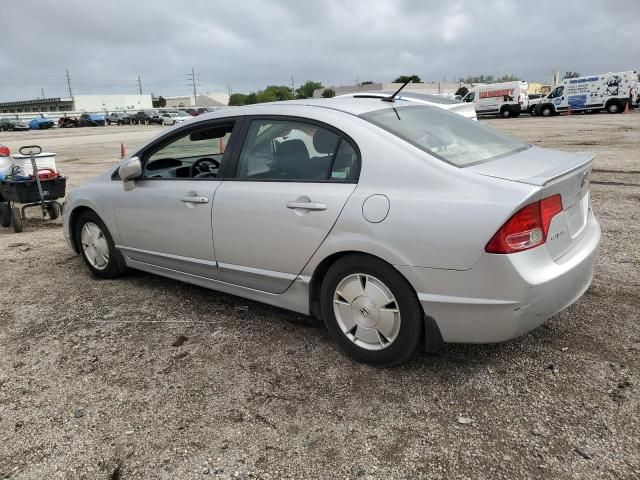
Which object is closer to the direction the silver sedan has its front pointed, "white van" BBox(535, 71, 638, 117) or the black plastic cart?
the black plastic cart

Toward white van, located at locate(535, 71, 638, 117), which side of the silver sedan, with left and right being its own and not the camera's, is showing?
right

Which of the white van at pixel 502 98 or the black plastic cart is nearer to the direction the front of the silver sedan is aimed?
the black plastic cart

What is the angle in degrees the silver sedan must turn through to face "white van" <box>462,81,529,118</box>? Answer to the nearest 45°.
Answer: approximately 45° to its right

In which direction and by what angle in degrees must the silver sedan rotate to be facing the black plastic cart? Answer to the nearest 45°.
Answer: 0° — it already faces it

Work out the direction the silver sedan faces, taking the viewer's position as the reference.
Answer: facing away from the viewer and to the left of the viewer
